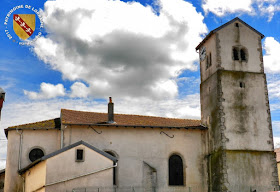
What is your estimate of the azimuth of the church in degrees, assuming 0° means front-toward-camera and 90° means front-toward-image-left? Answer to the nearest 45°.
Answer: approximately 270°
